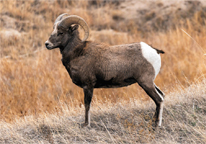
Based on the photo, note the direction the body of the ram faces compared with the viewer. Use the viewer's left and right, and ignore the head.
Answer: facing to the left of the viewer
